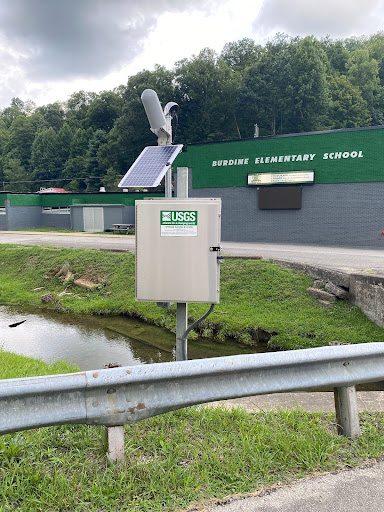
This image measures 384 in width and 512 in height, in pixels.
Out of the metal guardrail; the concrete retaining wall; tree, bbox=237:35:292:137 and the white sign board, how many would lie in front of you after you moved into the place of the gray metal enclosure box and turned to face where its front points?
1

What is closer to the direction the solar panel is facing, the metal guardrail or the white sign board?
the metal guardrail

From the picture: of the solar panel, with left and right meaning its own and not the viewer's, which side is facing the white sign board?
back

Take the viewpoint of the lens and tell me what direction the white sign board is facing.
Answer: facing the viewer

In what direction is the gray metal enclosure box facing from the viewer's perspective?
toward the camera

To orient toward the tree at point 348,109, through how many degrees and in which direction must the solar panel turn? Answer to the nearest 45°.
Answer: approximately 180°

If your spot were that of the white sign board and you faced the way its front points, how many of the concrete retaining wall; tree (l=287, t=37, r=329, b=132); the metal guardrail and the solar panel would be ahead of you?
3

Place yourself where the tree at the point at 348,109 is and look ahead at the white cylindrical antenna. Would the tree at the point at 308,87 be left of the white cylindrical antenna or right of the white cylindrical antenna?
right

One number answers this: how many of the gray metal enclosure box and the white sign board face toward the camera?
2

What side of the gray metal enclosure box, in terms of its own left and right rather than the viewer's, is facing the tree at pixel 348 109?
back

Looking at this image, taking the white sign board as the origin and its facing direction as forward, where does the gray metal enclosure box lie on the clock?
The gray metal enclosure box is roughly at 12 o'clock from the white sign board.

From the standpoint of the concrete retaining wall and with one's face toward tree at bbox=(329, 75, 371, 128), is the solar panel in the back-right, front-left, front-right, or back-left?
back-left

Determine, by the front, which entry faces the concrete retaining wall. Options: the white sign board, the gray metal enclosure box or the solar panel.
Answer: the white sign board

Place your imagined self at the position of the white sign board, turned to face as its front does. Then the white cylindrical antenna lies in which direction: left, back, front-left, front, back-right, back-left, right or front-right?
front
